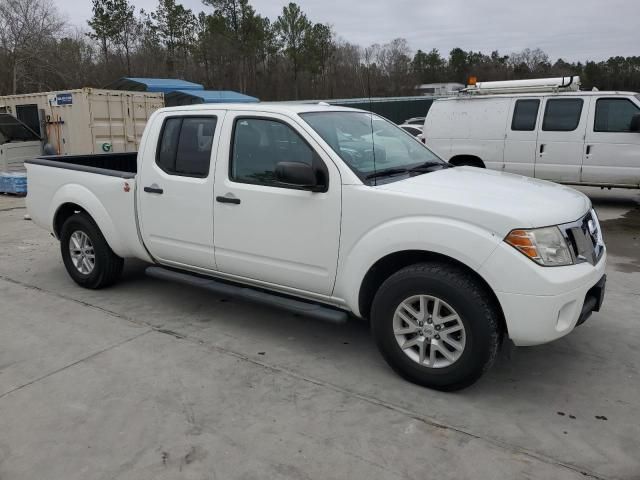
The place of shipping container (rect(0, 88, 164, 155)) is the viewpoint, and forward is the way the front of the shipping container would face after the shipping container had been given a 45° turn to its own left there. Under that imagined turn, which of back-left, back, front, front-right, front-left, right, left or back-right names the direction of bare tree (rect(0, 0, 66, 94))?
left

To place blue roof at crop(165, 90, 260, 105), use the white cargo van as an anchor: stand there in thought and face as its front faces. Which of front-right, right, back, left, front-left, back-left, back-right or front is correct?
back-left

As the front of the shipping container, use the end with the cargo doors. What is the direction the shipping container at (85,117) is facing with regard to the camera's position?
facing the viewer and to the right of the viewer

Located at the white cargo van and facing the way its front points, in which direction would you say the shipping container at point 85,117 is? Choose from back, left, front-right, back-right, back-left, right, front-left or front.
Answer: back

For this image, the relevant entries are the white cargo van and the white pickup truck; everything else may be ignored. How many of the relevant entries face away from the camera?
0

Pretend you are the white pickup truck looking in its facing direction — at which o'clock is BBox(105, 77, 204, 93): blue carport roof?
The blue carport roof is roughly at 7 o'clock from the white pickup truck.

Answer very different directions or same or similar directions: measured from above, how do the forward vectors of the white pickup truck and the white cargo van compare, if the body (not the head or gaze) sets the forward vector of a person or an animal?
same or similar directions

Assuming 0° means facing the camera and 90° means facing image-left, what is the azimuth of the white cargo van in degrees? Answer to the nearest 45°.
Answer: approximately 270°

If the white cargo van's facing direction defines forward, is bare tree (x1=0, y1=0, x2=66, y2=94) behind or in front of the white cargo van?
behind

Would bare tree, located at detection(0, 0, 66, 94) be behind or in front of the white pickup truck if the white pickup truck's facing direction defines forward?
behind
